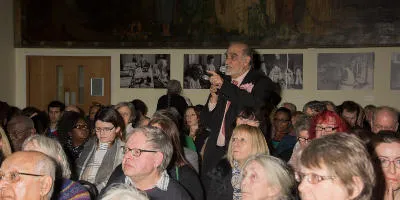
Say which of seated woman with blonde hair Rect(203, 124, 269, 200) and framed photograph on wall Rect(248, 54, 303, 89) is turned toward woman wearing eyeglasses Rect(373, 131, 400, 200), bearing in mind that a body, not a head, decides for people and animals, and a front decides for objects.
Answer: the framed photograph on wall

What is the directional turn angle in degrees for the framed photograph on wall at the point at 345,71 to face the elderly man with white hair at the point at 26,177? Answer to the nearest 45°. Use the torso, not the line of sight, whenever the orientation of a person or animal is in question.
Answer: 0° — it already faces them

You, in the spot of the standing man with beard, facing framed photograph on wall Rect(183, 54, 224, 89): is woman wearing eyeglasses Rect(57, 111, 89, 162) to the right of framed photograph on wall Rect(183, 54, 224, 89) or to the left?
left

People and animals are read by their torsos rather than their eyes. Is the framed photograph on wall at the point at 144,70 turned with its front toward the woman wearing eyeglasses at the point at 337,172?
yes

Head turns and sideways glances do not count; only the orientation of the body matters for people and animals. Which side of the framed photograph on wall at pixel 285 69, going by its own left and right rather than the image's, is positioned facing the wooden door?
right

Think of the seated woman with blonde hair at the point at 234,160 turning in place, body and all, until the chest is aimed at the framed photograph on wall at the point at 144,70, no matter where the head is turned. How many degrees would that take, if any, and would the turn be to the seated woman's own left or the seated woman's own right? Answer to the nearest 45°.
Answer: approximately 135° to the seated woman's own right
